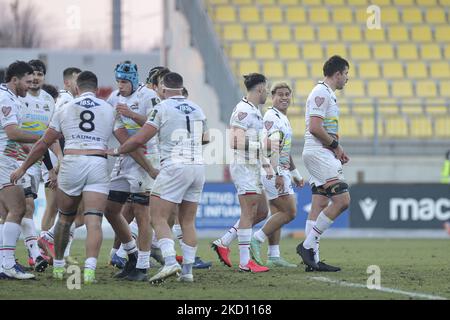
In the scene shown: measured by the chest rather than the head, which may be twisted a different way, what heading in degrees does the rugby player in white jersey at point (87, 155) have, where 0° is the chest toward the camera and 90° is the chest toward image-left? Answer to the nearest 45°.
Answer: approximately 180°

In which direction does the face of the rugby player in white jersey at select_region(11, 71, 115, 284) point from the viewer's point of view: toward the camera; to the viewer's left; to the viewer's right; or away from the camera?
away from the camera

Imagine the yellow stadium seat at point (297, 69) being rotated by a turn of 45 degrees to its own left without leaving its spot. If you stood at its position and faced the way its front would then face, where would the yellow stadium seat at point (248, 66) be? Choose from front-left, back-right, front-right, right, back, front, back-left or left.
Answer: back-right

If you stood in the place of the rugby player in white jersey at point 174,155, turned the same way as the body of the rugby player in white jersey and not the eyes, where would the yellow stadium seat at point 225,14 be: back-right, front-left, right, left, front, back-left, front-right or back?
front-right

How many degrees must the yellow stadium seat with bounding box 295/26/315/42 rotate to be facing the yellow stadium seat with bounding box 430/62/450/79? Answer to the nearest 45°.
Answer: approximately 90° to its left
